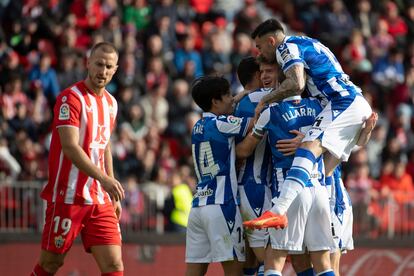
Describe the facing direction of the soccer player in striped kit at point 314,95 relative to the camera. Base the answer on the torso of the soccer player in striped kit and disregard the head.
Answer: to the viewer's left

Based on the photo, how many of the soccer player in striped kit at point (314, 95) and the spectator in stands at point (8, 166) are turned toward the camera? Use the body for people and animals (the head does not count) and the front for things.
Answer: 1

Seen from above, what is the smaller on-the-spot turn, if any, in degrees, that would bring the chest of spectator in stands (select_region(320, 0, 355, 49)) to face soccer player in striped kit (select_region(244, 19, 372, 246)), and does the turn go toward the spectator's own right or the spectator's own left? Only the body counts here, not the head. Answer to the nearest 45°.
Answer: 0° — they already face them

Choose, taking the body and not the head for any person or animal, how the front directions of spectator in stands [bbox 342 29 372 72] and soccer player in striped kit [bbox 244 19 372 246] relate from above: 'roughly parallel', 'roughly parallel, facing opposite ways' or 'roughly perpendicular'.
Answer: roughly perpendicular

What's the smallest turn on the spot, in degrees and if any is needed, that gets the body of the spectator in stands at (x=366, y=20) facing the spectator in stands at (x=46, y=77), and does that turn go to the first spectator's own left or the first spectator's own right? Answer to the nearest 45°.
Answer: approximately 45° to the first spectator's own right

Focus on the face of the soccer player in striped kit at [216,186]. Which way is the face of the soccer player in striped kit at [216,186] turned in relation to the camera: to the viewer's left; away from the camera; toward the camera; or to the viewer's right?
to the viewer's right

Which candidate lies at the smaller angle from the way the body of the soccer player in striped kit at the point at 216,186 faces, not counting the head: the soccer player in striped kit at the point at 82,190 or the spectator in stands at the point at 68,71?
the spectator in stands

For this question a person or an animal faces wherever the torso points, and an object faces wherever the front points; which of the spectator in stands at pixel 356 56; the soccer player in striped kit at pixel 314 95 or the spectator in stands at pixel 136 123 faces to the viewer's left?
the soccer player in striped kit

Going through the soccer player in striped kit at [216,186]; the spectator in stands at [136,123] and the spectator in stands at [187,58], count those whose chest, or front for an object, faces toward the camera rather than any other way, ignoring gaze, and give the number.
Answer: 2

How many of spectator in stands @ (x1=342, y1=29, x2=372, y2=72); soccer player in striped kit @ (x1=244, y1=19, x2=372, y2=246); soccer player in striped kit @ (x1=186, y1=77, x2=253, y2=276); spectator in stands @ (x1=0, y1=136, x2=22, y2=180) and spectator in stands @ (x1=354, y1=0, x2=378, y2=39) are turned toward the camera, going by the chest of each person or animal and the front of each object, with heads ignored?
3

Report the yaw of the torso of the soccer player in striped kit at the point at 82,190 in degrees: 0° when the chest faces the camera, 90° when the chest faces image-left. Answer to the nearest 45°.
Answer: approximately 315°
